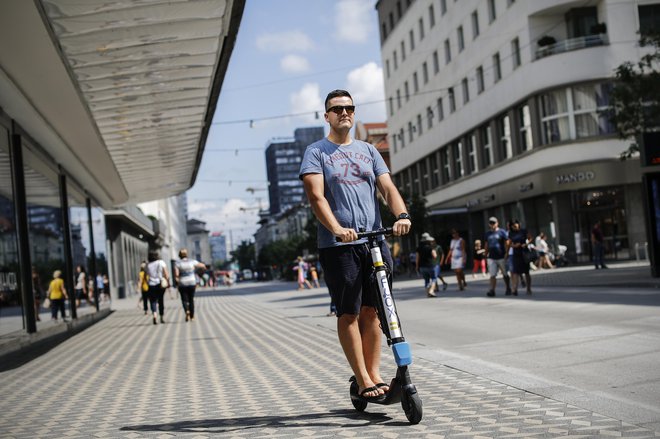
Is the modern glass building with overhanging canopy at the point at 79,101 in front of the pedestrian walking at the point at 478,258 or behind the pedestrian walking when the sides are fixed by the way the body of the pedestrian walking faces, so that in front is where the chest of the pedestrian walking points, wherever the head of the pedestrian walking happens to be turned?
in front

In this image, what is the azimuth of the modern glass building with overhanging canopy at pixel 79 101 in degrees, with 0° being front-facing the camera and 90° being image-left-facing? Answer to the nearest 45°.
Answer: approximately 270°

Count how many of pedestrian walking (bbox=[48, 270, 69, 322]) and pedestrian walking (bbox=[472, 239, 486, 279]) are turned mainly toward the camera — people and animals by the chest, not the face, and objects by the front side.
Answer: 1

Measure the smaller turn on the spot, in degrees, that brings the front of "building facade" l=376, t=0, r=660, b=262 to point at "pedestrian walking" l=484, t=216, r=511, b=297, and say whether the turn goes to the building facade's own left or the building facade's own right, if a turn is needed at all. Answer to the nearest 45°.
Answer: approximately 45° to the building facade's own left

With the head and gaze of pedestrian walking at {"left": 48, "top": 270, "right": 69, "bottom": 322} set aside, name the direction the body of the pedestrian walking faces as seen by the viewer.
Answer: away from the camera

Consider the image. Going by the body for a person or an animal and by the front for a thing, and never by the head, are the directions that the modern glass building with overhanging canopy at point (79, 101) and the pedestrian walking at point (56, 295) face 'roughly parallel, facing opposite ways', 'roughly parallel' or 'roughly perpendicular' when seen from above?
roughly perpendicular

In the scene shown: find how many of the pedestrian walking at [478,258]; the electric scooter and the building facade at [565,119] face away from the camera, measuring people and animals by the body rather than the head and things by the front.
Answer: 0

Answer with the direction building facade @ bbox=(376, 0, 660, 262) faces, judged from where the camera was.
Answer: facing the viewer and to the left of the viewer

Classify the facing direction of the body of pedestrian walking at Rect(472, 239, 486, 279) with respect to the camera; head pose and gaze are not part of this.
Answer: toward the camera

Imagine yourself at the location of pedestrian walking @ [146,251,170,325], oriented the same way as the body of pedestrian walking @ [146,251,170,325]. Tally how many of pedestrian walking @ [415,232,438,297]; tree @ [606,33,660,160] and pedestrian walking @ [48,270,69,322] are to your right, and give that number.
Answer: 2

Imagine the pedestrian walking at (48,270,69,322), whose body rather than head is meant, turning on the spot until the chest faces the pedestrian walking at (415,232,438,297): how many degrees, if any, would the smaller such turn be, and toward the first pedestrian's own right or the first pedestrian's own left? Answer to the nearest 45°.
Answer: approximately 90° to the first pedestrian's own right
